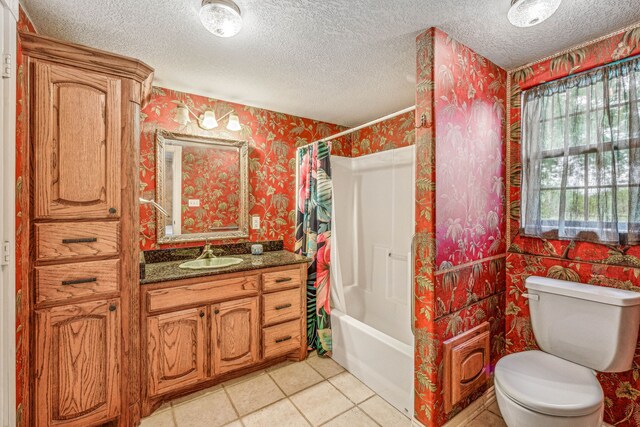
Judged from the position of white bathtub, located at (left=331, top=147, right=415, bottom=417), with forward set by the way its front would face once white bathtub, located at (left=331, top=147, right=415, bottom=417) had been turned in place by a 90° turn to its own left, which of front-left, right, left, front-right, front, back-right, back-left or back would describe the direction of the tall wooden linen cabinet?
right

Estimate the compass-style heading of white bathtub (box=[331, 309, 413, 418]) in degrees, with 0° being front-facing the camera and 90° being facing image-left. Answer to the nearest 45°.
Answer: approximately 45°

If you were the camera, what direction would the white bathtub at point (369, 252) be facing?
facing the viewer and to the left of the viewer

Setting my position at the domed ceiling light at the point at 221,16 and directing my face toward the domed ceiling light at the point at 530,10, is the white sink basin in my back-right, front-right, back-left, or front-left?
back-left

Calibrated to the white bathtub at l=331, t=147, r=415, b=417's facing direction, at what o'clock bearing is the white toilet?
The white toilet is roughly at 9 o'clock from the white bathtub.

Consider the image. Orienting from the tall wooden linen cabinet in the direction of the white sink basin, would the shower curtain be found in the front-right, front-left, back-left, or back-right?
front-right

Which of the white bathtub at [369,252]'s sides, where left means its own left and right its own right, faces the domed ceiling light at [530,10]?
left

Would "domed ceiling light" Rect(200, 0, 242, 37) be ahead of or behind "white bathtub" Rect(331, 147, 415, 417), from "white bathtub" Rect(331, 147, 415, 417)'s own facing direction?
ahead

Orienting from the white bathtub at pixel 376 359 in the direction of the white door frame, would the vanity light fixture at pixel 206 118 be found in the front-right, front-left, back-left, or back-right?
front-right

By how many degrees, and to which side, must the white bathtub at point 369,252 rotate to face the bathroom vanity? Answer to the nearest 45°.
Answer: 0° — it already faces it

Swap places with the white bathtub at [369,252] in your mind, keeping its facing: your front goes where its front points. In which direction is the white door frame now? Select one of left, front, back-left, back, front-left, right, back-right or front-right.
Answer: front

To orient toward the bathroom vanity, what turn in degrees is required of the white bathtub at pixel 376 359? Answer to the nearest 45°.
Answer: approximately 45° to its right

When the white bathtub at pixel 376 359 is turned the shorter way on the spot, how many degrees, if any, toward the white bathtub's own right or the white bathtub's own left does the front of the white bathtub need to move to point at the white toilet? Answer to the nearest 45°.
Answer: approximately 135° to the white bathtub's own left
